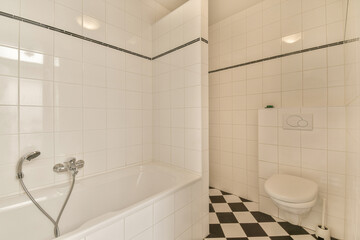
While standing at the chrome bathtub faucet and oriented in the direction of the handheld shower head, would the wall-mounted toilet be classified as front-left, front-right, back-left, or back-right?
back-left

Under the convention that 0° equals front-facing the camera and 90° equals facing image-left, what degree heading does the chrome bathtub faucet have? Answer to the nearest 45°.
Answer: approximately 315°

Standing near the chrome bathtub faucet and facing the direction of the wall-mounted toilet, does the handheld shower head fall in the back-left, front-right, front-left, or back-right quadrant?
back-right

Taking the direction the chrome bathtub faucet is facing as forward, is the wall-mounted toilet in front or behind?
in front

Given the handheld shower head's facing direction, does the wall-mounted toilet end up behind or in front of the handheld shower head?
in front

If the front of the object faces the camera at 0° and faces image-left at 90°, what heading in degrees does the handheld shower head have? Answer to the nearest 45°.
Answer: approximately 315°

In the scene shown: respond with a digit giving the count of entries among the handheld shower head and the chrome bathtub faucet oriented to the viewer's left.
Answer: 0

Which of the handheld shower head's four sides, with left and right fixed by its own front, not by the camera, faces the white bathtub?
front
